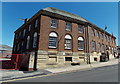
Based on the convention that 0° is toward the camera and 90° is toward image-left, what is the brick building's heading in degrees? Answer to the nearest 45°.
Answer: approximately 315°
